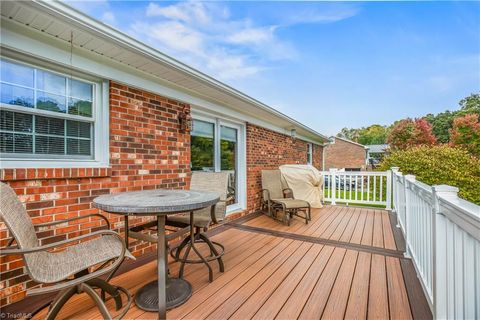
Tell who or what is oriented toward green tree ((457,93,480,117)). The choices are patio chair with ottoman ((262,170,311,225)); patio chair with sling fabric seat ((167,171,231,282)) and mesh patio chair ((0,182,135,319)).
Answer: the mesh patio chair

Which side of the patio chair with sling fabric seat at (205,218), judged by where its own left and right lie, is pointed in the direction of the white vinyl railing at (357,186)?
back

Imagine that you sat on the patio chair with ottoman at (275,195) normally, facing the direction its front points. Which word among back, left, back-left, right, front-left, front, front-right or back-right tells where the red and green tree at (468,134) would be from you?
left

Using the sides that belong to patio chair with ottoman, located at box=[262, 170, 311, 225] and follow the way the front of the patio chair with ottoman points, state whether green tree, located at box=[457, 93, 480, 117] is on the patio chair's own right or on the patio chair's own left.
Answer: on the patio chair's own left

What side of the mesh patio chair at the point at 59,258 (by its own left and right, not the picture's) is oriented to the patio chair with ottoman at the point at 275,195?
front

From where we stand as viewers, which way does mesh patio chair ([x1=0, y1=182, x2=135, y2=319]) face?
facing to the right of the viewer

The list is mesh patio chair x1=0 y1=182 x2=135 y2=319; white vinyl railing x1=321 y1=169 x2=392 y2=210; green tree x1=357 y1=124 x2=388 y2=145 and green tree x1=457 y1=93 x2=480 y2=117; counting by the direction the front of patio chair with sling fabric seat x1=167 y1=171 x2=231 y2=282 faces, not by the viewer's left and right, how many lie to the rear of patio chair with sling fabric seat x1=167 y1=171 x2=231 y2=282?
3

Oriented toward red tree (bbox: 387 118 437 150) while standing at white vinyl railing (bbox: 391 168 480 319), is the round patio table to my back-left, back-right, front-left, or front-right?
back-left

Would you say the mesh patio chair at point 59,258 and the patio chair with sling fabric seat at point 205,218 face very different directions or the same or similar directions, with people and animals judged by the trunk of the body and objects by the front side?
very different directions

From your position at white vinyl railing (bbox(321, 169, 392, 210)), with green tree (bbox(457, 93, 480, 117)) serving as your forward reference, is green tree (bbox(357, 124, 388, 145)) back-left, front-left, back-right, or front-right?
front-left

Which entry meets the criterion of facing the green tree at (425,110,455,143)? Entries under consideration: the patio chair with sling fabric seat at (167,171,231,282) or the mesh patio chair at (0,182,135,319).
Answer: the mesh patio chair

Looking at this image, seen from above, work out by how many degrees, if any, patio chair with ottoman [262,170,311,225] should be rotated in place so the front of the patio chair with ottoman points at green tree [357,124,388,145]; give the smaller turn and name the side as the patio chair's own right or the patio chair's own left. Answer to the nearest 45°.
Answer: approximately 135° to the patio chair's own left

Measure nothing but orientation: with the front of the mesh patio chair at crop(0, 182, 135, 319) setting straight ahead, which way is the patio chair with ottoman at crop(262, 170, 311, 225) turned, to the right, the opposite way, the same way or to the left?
to the right

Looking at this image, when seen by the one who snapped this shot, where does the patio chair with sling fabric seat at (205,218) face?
facing the viewer and to the left of the viewer

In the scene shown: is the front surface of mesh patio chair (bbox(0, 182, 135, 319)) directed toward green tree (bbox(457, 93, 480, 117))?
yes
